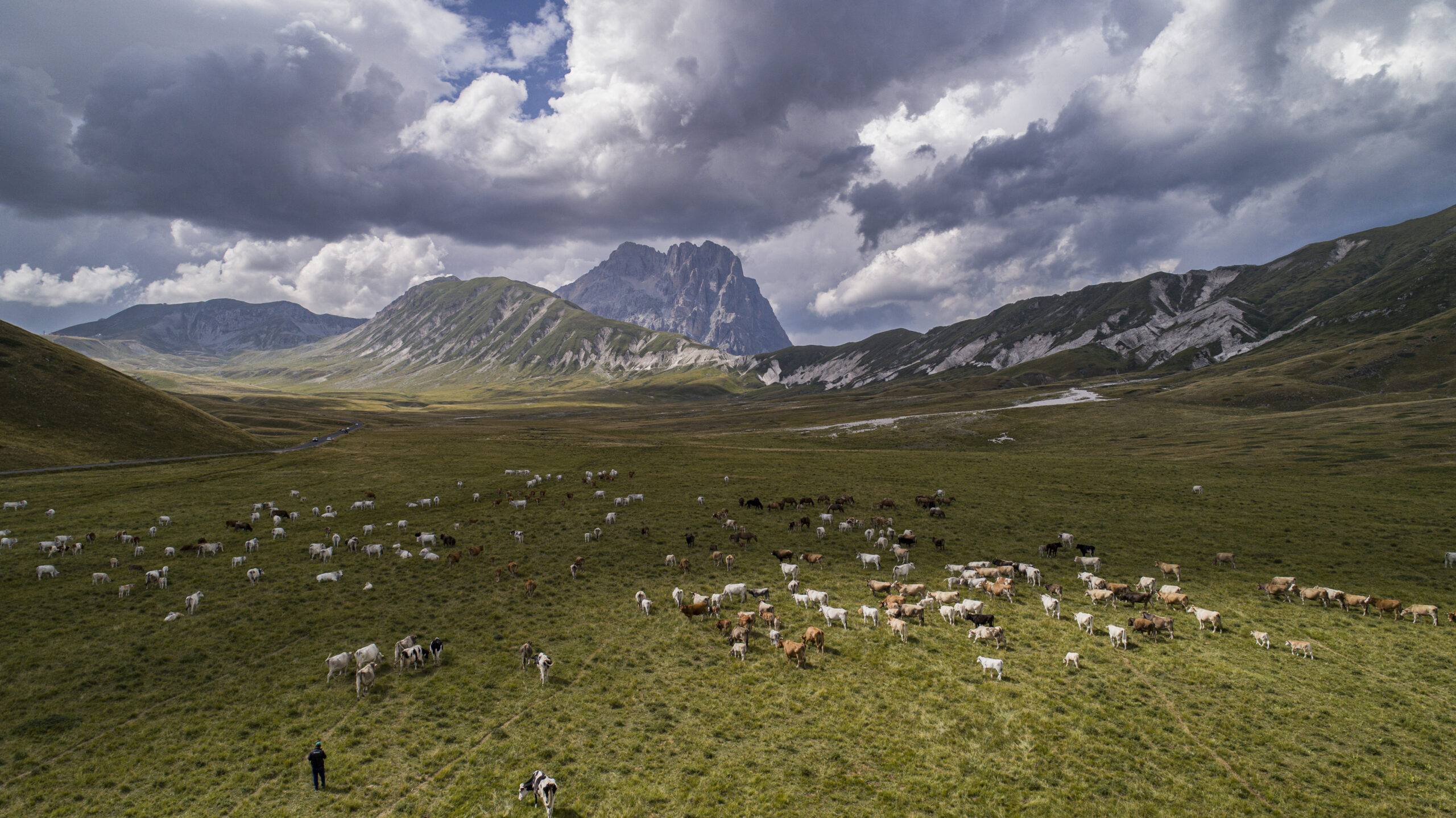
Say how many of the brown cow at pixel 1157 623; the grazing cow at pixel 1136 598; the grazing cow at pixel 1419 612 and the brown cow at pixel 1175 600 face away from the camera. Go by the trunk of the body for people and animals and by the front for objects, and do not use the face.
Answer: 0

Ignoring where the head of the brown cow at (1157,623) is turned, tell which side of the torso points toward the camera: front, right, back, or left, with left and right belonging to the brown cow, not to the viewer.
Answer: left

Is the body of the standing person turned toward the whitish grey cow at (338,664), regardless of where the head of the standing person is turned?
yes

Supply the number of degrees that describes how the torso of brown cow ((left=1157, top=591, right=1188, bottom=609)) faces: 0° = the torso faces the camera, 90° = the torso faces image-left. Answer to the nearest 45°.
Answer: approximately 90°

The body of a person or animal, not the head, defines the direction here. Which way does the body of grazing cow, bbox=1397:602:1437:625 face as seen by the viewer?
to the viewer's left

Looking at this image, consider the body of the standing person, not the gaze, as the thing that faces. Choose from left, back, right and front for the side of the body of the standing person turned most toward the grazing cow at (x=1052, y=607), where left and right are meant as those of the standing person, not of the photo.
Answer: right

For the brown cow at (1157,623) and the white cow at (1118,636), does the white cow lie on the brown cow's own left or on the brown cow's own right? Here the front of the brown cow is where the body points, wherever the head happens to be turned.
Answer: on the brown cow's own left

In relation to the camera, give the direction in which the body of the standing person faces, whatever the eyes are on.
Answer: away from the camera

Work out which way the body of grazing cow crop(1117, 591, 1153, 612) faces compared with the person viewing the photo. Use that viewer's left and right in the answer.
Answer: facing to the left of the viewer

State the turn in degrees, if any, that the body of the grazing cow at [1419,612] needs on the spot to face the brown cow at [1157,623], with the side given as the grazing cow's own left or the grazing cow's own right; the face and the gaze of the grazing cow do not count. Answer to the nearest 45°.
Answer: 0° — it already faces it

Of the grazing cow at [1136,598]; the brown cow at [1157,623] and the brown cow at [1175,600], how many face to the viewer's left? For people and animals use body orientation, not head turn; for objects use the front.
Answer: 3
